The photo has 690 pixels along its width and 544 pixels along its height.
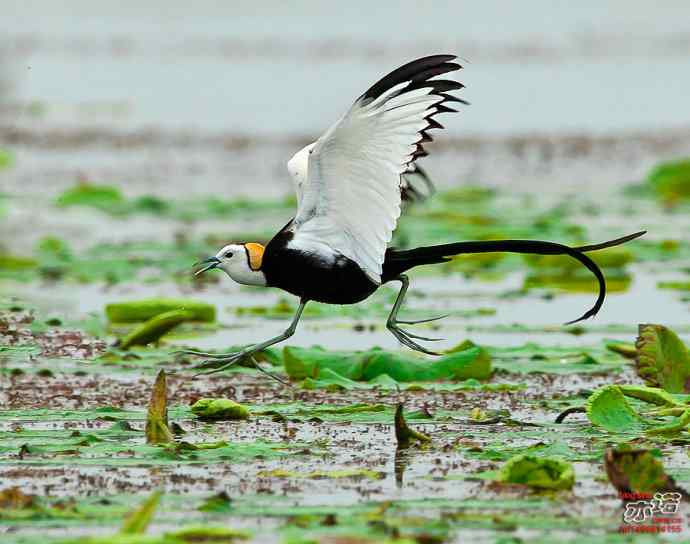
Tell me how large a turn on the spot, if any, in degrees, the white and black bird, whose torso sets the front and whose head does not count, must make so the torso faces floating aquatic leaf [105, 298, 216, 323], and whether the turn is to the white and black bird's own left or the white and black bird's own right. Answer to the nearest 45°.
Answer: approximately 45° to the white and black bird's own right

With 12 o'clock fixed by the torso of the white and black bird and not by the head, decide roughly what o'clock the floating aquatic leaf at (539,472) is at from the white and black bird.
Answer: The floating aquatic leaf is roughly at 8 o'clock from the white and black bird.

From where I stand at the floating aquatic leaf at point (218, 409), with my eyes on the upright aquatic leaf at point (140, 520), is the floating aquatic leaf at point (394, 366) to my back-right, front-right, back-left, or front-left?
back-left

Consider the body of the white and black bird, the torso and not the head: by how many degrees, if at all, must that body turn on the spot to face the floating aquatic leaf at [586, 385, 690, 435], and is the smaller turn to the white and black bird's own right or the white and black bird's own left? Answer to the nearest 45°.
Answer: approximately 180°

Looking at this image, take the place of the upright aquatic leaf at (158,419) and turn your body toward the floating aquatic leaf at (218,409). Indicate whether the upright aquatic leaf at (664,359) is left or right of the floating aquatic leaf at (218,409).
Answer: right

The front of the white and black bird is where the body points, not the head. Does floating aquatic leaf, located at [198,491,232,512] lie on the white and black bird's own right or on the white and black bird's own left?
on the white and black bird's own left

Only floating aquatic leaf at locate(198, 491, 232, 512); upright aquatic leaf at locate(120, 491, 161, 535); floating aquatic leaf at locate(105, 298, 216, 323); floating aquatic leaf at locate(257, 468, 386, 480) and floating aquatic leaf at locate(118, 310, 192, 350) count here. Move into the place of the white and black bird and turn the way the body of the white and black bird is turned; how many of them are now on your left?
3

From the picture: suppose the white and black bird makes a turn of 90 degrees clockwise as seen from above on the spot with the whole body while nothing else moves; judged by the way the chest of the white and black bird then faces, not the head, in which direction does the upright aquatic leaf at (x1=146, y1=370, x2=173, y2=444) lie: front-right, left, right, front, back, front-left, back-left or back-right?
back-left

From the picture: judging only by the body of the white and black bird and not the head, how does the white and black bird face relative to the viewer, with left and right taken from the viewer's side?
facing to the left of the viewer

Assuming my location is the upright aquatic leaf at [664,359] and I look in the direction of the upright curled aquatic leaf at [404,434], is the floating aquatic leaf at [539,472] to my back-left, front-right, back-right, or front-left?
front-left

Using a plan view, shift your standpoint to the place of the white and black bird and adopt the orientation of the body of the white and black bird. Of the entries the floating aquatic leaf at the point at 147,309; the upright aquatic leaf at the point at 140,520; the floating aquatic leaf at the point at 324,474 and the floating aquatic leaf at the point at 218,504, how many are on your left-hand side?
3

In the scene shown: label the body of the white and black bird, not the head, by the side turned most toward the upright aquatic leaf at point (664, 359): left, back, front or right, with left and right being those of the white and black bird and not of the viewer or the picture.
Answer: back

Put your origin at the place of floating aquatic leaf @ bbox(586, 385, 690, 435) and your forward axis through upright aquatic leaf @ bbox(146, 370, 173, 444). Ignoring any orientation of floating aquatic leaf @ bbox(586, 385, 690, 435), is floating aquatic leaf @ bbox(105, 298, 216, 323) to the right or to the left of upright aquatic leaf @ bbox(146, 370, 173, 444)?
right

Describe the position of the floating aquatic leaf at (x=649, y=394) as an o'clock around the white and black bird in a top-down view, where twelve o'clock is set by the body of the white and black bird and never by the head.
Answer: The floating aquatic leaf is roughly at 6 o'clock from the white and black bird.
